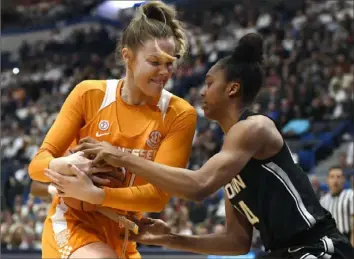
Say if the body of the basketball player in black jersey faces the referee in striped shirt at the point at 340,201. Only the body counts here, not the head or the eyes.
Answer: no

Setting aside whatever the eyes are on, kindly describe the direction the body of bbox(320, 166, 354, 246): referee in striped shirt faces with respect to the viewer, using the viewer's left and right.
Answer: facing the viewer

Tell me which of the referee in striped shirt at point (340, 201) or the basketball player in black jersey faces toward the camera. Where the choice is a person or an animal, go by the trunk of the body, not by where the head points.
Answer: the referee in striped shirt

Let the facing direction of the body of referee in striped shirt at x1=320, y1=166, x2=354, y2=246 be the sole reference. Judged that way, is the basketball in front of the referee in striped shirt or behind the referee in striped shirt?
in front

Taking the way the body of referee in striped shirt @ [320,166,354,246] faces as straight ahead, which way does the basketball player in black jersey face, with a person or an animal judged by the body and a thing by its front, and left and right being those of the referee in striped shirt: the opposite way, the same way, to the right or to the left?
to the right

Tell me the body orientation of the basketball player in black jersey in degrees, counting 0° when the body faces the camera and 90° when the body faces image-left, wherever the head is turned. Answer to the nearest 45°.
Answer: approximately 90°

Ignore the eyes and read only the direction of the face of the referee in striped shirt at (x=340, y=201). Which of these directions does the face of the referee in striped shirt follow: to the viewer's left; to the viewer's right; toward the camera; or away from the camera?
toward the camera

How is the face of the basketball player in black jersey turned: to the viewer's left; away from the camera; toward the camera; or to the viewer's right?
to the viewer's left

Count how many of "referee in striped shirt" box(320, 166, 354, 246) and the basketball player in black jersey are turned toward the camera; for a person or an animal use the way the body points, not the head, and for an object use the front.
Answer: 1
